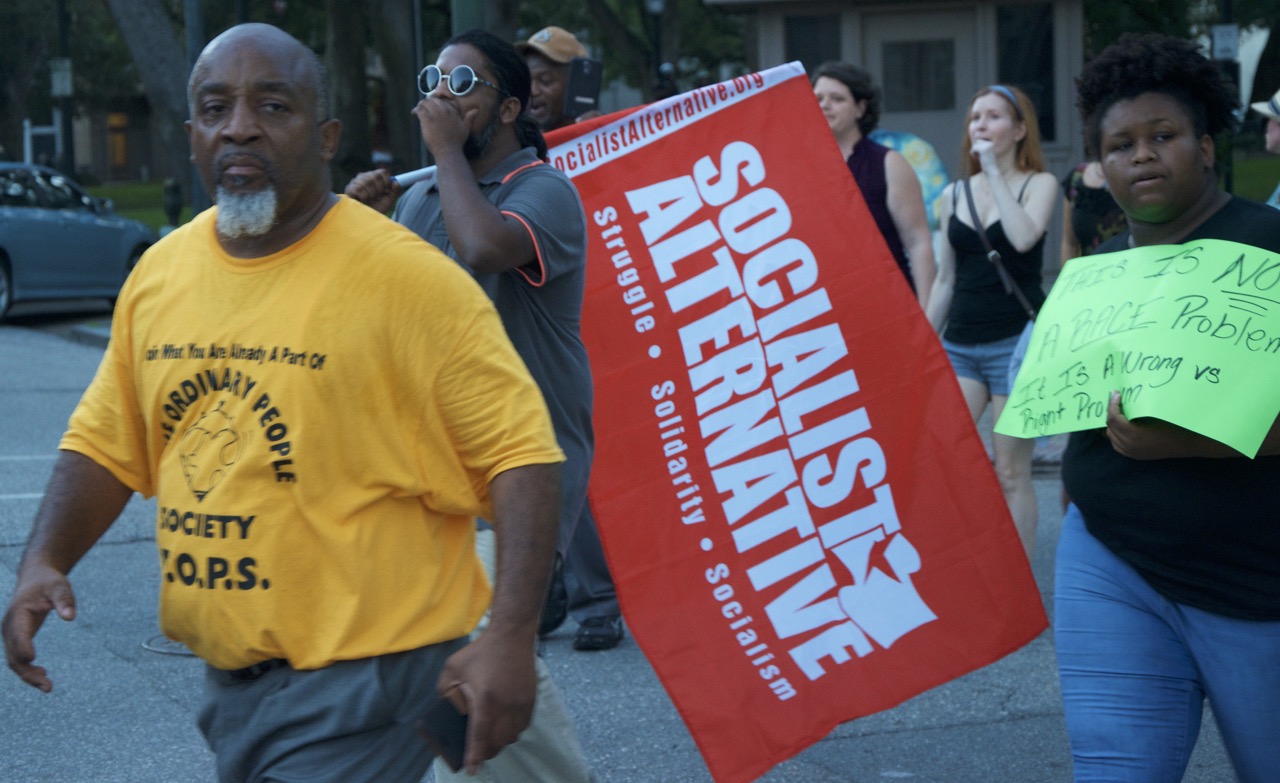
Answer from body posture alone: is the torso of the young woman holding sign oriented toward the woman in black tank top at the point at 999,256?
no

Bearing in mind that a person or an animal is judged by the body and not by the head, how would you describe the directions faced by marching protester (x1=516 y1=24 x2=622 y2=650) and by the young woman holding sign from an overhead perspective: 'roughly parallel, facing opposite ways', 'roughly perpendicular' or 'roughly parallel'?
roughly parallel

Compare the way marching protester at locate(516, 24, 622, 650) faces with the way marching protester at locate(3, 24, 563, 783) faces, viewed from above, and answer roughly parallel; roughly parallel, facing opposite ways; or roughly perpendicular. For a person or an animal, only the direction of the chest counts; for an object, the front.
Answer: roughly parallel

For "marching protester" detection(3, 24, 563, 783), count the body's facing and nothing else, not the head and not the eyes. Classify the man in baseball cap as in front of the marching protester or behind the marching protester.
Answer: behind

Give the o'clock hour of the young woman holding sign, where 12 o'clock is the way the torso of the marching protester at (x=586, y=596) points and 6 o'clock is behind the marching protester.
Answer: The young woman holding sign is roughly at 10 o'clock from the marching protester.

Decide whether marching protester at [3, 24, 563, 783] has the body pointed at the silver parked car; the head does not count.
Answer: no

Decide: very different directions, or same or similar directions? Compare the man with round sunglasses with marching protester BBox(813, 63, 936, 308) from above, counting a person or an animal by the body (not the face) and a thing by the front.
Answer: same or similar directions

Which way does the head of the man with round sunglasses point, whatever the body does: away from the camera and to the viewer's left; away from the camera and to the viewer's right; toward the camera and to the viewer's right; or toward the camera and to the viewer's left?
toward the camera and to the viewer's left

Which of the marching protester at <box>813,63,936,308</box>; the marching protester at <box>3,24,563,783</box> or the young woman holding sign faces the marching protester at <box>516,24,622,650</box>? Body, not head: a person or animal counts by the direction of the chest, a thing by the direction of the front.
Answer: the marching protester at <box>813,63,936,308</box>

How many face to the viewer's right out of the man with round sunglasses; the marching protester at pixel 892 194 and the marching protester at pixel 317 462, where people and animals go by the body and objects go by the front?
0

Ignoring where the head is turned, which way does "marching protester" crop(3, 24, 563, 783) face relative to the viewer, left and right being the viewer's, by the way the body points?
facing the viewer and to the left of the viewer

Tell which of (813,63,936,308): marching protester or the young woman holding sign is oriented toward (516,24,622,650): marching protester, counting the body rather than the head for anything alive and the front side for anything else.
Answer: (813,63,936,308): marching protester

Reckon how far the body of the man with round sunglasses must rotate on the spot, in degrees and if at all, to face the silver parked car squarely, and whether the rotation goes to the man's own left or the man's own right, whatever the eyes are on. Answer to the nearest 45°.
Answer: approximately 135° to the man's own right
